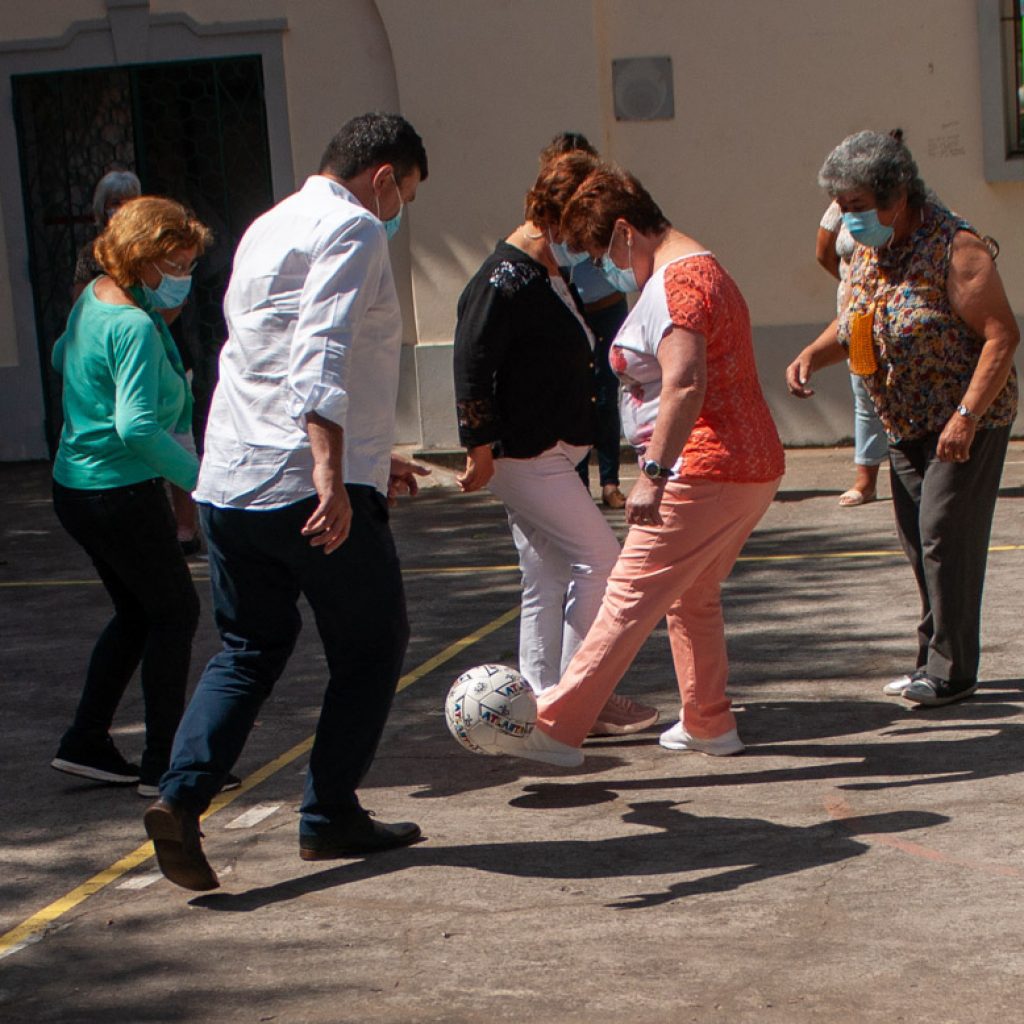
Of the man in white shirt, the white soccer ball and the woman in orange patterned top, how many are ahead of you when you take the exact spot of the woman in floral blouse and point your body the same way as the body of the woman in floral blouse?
3

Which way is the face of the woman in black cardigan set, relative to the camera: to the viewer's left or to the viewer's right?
to the viewer's right

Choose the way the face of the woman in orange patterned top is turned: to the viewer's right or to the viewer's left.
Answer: to the viewer's left

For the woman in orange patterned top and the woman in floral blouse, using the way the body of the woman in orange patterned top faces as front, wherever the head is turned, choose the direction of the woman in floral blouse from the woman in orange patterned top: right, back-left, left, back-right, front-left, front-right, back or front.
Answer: back-right

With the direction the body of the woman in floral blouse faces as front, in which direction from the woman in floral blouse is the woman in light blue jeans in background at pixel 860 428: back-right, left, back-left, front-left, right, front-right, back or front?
back-right

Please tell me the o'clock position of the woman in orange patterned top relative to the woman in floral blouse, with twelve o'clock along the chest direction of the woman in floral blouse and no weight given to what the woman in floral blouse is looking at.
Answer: The woman in orange patterned top is roughly at 12 o'clock from the woman in floral blouse.

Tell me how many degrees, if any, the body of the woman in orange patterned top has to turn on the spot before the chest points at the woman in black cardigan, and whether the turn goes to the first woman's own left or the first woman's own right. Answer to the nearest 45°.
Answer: approximately 45° to the first woman's own right

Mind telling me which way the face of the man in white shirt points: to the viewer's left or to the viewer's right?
to the viewer's right

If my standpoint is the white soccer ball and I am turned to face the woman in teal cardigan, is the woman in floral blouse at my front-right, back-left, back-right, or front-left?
back-right

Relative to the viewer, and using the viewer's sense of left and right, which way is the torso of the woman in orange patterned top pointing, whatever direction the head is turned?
facing to the left of the viewer

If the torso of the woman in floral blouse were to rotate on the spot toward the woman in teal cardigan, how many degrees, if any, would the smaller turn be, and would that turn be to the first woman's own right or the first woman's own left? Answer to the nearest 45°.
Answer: approximately 45° to the first woman's own right
